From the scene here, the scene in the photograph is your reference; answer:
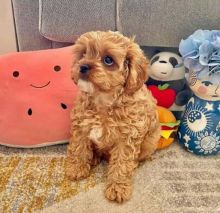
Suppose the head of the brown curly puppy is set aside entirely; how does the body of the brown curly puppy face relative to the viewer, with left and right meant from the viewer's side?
facing the viewer and to the left of the viewer

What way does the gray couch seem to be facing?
toward the camera

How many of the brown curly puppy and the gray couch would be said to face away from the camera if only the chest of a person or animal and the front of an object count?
0
